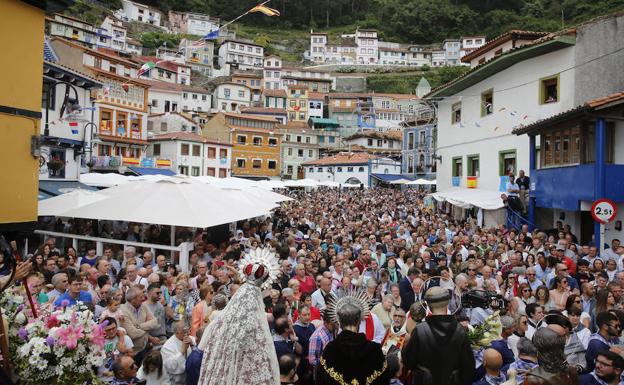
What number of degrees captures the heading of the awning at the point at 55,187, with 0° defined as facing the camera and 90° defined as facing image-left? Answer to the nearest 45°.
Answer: approximately 270°

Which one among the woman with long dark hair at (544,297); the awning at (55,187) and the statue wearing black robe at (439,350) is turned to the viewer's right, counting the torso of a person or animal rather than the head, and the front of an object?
the awning

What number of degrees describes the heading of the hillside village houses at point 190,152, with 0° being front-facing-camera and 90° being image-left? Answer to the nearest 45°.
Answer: approximately 315°

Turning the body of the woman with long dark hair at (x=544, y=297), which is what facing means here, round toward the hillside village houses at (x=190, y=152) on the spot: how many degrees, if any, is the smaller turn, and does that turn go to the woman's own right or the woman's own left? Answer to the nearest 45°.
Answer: approximately 90° to the woman's own right

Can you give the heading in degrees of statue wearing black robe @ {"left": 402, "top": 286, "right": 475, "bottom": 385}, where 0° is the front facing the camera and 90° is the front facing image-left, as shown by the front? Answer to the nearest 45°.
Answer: approximately 180°

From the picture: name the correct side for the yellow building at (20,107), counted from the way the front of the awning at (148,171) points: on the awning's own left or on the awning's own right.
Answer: on the awning's own right
